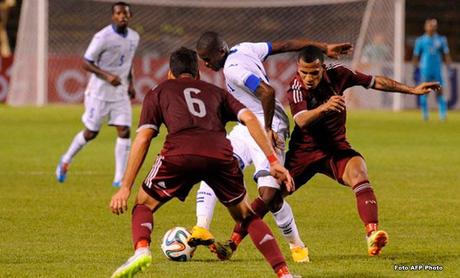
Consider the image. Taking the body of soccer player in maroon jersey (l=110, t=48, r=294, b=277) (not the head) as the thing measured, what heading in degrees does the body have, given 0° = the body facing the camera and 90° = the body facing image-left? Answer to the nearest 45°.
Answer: approximately 180°

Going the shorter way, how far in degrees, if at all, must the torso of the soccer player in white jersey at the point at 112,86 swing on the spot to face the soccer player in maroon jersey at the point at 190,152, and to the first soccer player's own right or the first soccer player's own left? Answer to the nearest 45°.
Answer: approximately 45° to the first soccer player's own right

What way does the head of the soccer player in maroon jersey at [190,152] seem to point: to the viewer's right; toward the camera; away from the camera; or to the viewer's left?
away from the camera

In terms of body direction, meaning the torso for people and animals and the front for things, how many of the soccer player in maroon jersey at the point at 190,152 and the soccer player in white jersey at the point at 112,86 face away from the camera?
1

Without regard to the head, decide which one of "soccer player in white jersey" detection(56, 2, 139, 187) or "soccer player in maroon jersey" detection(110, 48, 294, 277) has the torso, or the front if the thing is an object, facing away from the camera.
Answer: the soccer player in maroon jersey

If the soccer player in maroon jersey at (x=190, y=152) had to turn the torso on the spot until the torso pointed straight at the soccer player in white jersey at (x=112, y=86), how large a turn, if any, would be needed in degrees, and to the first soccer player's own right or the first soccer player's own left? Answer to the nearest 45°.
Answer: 0° — they already face them

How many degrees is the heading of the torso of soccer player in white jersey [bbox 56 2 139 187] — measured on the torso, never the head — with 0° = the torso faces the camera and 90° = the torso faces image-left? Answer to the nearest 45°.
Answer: approximately 315°
